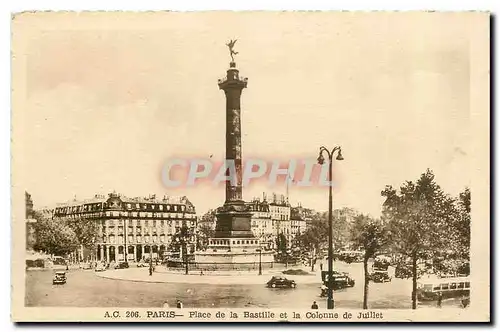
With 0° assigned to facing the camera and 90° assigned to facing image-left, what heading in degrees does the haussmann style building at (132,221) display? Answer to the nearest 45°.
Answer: approximately 0°

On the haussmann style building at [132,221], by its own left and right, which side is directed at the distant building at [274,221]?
left

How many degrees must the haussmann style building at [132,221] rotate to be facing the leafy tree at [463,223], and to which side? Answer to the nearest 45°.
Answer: approximately 90° to its left
